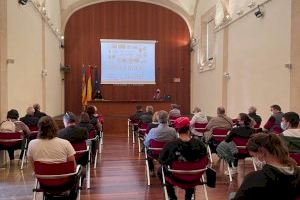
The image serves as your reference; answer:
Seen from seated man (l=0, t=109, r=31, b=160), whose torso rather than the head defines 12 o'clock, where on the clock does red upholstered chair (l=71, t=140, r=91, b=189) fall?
The red upholstered chair is roughly at 5 o'clock from the seated man.

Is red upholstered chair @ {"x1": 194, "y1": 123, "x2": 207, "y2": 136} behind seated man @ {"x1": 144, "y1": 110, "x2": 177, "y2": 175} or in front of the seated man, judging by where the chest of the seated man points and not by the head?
in front

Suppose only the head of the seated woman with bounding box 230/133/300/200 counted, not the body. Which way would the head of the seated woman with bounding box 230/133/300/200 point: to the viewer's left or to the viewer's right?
to the viewer's left

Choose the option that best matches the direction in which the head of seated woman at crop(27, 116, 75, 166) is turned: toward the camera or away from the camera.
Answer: away from the camera

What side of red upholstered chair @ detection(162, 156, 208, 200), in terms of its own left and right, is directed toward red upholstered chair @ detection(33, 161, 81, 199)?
left

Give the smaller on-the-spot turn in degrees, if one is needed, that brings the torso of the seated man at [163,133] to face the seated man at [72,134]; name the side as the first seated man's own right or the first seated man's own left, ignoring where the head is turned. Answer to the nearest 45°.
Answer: approximately 90° to the first seated man's own left

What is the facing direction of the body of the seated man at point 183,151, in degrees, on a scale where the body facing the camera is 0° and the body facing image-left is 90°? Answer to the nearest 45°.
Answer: approximately 180°

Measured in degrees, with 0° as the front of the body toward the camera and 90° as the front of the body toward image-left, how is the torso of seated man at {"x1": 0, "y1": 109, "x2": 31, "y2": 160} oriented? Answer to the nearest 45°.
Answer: approximately 180°

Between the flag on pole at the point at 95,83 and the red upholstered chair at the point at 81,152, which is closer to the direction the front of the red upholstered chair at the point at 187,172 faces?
the flag on pole

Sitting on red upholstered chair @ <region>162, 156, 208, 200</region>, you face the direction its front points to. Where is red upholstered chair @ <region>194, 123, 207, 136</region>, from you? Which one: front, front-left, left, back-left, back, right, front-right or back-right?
front

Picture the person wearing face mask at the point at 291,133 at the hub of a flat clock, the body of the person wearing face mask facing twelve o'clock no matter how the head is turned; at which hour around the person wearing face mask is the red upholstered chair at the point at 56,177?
The red upholstered chair is roughly at 9 o'clock from the person wearing face mask.

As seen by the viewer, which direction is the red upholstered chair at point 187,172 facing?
away from the camera
